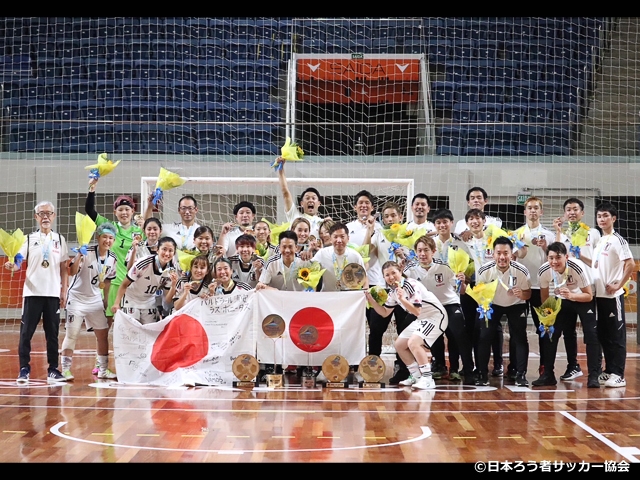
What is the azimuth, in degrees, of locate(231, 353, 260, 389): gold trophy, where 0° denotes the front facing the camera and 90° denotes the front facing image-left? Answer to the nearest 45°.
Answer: approximately 0°

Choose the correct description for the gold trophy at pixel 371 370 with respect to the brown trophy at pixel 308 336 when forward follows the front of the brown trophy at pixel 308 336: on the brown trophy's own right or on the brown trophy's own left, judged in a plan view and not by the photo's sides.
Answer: on the brown trophy's own left

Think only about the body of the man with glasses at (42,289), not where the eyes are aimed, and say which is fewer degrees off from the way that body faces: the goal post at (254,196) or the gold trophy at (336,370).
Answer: the gold trophy

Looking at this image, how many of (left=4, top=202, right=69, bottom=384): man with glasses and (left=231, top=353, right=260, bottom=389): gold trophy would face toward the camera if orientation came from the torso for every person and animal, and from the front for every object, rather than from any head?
2

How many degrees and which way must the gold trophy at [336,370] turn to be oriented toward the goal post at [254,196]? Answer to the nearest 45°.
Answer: approximately 180°

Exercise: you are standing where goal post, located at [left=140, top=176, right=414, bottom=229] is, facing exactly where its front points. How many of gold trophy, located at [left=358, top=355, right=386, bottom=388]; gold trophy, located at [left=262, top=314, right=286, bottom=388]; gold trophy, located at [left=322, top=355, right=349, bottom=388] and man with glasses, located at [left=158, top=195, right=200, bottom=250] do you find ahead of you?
4

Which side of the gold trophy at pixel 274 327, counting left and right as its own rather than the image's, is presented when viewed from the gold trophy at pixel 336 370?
left

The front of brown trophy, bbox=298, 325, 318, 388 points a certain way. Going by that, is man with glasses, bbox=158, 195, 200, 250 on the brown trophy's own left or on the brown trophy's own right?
on the brown trophy's own right

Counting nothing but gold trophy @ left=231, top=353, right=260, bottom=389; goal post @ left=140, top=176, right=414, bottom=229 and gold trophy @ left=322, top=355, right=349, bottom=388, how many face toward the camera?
3

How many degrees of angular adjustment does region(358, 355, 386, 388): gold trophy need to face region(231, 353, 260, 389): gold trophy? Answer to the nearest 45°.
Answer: approximately 90° to its right
